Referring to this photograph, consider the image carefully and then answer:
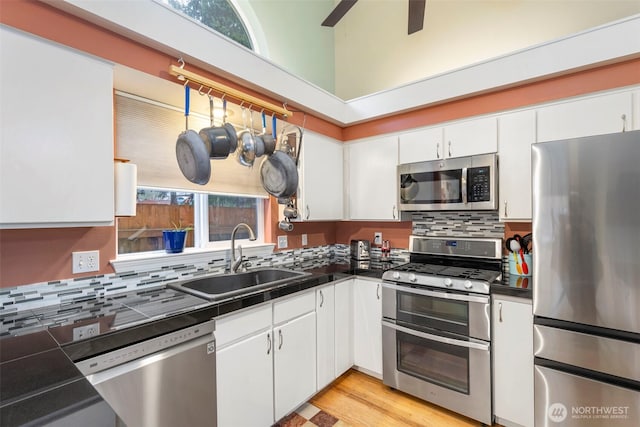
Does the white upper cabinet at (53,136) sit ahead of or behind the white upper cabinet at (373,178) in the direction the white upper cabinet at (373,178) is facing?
ahead

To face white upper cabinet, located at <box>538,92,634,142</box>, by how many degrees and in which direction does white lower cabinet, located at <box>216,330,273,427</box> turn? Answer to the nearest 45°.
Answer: approximately 45° to its left

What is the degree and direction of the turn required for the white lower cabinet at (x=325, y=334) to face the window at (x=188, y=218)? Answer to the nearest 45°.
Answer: approximately 135° to its right

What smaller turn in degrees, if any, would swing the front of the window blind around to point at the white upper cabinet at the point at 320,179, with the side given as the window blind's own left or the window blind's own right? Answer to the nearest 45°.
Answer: approximately 45° to the window blind's own left

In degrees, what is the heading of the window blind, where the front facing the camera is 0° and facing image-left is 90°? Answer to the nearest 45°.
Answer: approximately 315°

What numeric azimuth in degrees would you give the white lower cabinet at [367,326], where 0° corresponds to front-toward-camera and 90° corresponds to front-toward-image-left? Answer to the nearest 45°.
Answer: approximately 45°

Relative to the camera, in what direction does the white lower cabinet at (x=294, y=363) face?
facing the viewer and to the right of the viewer

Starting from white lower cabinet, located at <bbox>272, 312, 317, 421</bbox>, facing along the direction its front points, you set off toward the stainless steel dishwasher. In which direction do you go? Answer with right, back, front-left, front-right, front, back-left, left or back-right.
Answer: right

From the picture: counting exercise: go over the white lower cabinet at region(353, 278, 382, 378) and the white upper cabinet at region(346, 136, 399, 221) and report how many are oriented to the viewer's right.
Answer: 0
